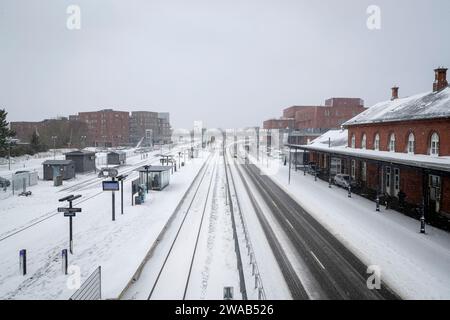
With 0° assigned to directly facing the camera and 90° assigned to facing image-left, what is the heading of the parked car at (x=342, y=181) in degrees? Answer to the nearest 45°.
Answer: approximately 45°

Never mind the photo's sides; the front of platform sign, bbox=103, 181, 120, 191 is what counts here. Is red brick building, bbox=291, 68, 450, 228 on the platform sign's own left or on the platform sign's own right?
on the platform sign's own left

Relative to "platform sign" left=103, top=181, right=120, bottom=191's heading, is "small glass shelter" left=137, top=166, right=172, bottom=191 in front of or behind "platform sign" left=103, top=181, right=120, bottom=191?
behind

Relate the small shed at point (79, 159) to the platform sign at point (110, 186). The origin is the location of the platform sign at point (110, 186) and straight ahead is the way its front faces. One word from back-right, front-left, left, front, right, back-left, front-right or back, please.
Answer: back

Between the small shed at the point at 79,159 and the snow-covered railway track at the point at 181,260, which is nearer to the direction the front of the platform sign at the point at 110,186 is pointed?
the snow-covered railway track

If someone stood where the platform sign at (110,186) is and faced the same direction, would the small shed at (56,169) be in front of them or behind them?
behind

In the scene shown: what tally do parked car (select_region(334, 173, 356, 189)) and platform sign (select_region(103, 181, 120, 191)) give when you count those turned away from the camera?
0

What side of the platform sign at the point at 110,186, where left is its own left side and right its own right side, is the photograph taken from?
front

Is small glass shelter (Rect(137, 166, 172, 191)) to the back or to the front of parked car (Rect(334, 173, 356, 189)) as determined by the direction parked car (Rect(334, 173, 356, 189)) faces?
to the front
